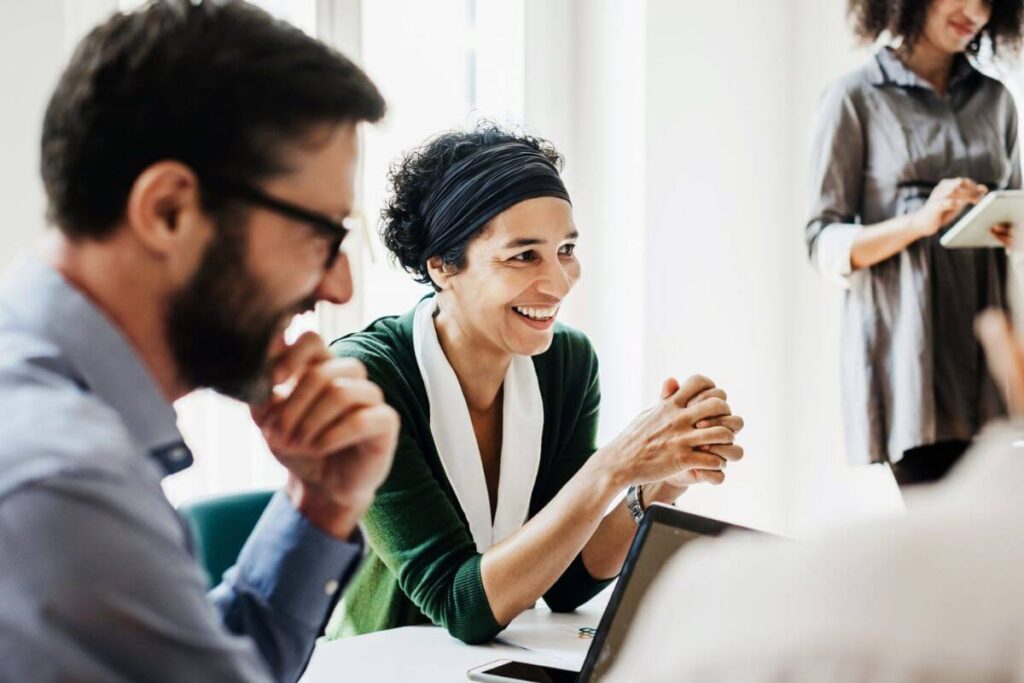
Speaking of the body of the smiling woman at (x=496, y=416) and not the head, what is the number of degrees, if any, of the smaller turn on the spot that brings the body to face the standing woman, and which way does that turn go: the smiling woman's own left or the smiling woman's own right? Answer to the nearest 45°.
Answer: approximately 90° to the smiling woman's own left

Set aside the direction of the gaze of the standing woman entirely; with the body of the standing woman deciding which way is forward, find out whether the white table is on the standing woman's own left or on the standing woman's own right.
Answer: on the standing woman's own right

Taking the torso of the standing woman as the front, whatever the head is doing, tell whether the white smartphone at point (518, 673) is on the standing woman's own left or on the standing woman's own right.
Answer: on the standing woman's own right

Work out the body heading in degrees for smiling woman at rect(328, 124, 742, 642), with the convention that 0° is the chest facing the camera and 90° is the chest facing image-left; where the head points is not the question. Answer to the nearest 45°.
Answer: approximately 315°

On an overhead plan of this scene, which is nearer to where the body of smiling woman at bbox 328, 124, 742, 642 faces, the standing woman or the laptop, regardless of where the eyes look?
the laptop
